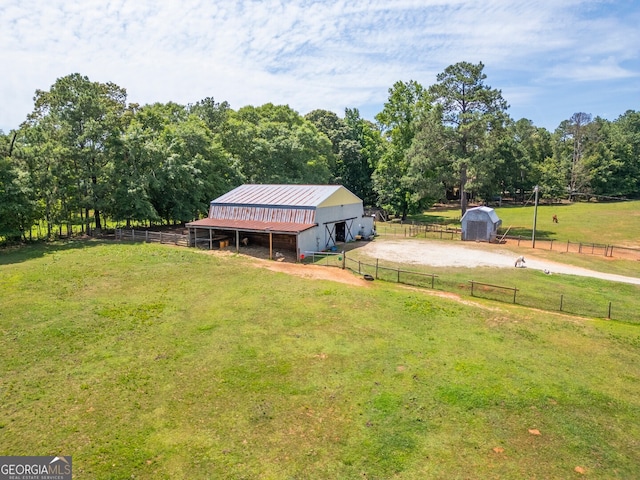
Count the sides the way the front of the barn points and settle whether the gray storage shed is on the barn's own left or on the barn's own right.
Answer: on the barn's own left

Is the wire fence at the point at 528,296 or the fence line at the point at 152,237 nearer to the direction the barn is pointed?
the wire fence

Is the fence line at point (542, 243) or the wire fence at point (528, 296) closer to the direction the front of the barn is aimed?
the wire fence

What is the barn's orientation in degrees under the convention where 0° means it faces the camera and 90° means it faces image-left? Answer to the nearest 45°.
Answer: approximately 315°

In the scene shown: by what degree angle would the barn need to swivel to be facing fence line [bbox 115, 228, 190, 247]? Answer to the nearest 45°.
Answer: approximately 135° to its right

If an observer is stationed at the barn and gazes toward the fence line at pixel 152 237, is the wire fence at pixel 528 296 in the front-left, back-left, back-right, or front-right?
back-left

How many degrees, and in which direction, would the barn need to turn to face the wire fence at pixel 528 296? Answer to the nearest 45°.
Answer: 0° — it already faces it
